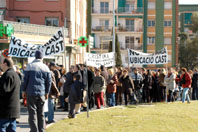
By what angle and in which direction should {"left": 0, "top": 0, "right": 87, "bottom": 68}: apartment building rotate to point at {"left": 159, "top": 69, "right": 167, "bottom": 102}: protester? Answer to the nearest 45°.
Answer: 0° — it already faces them

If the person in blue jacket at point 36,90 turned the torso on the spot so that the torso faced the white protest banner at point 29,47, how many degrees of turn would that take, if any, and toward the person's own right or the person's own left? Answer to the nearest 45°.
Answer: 0° — they already face it

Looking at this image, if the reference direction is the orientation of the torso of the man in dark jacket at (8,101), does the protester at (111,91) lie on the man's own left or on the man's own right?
on the man's own right

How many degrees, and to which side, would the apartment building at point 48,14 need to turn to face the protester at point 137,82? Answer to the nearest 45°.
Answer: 0° — it already faces them

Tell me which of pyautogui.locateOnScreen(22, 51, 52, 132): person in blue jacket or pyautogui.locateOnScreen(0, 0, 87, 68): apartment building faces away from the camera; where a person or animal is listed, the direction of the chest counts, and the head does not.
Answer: the person in blue jacket

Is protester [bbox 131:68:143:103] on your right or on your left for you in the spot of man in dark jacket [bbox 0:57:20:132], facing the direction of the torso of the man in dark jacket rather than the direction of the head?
on your right

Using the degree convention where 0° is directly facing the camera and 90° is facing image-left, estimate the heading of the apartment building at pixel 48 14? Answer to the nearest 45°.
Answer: approximately 0°

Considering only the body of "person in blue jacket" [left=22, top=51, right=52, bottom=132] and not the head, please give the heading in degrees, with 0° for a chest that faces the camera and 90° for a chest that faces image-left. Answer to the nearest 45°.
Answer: approximately 180°

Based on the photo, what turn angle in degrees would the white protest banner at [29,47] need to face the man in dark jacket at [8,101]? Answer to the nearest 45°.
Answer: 0° — it already faces them

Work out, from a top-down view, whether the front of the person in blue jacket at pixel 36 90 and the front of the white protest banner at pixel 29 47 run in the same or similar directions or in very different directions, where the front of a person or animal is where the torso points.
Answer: very different directions

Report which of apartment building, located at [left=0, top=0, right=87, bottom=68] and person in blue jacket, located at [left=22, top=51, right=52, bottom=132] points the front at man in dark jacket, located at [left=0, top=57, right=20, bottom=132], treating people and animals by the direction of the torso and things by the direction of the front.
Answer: the apartment building

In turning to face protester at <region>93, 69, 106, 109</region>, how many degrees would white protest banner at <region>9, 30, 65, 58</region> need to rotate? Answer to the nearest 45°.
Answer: approximately 90° to its left
